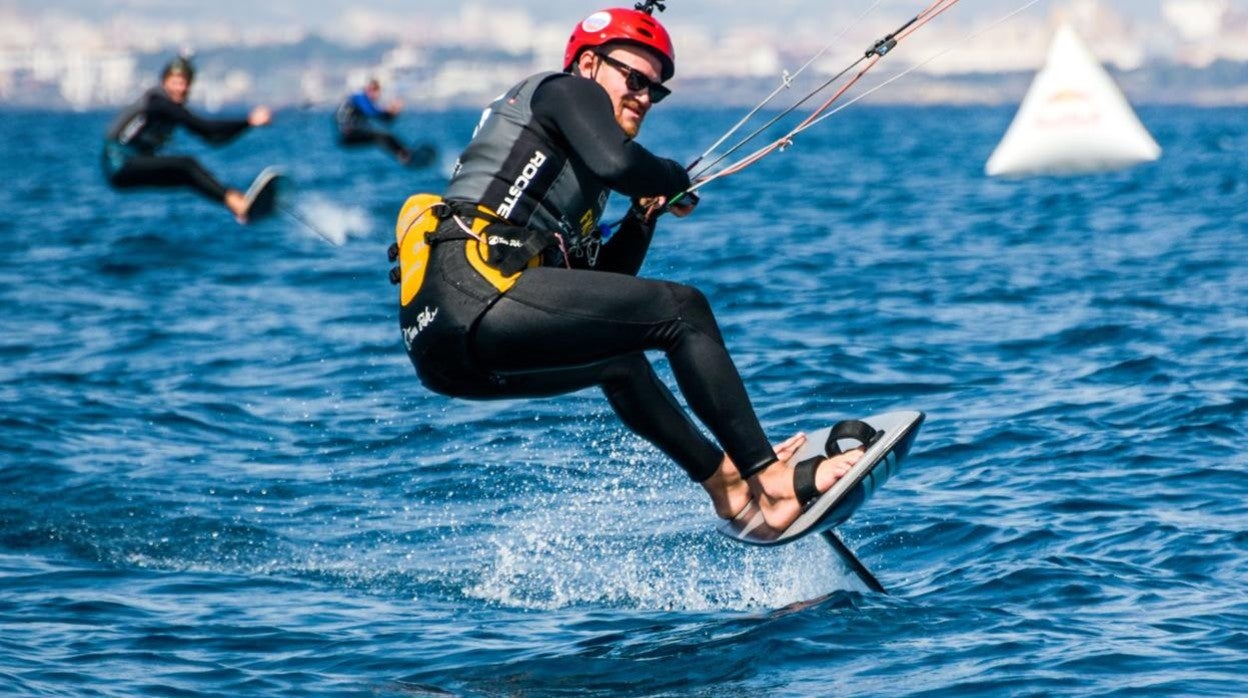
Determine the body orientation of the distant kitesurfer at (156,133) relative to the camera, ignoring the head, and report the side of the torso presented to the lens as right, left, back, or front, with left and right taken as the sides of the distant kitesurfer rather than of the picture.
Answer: right

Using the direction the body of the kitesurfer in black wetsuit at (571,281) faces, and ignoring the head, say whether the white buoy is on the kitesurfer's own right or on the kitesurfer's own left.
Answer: on the kitesurfer's own left

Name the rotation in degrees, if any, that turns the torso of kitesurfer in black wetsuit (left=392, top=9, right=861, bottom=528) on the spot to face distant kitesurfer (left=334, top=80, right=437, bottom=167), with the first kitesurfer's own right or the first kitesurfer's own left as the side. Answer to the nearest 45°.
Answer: approximately 90° to the first kitesurfer's own left

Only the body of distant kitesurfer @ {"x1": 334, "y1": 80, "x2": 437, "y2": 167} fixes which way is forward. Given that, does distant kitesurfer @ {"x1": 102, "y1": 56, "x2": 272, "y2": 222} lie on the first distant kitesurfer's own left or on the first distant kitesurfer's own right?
on the first distant kitesurfer's own right

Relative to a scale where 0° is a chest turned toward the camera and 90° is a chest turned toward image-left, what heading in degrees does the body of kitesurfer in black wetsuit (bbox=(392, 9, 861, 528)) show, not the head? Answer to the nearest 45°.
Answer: approximately 270°

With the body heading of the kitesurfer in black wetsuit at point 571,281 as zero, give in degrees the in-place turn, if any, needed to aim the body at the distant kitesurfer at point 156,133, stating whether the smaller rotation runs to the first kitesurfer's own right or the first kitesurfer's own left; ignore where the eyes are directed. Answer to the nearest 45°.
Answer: approximately 135° to the first kitesurfer's own left

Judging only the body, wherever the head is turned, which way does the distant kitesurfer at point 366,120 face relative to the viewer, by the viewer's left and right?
facing to the right of the viewer

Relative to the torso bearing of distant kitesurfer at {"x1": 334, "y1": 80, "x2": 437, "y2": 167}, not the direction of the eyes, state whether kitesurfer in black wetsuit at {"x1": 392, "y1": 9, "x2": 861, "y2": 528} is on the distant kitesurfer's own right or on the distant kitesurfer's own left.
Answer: on the distant kitesurfer's own right
